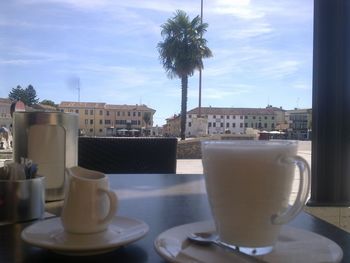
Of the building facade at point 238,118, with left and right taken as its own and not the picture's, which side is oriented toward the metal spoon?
front

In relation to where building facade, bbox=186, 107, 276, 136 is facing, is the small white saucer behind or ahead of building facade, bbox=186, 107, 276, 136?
ahead

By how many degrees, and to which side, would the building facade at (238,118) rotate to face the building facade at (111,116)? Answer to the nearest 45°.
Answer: approximately 90° to its right

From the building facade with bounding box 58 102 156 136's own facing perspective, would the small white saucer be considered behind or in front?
in front

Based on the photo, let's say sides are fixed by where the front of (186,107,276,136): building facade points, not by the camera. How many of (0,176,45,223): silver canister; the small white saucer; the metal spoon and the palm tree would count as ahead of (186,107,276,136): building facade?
4

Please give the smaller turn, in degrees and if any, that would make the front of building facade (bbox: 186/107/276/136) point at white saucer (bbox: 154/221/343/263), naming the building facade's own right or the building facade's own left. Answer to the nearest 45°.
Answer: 0° — it already faces it

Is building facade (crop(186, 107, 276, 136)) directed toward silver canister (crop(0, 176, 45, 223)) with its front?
yes

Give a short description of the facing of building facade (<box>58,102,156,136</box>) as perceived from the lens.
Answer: facing the viewer

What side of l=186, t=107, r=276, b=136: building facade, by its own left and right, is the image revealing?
front

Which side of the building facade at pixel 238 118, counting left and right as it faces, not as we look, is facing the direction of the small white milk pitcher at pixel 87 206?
front

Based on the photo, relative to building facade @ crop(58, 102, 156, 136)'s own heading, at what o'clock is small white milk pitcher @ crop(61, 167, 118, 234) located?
The small white milk pitcher is roughly at 12 o'clock from the building facade.

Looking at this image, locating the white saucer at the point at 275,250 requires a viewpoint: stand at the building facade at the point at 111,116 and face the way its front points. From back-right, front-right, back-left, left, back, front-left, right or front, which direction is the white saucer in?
front

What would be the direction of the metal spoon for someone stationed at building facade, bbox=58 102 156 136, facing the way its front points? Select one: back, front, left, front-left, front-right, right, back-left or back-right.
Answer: front

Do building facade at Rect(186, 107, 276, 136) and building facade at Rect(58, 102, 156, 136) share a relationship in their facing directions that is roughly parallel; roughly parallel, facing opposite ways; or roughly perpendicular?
roughly parallel

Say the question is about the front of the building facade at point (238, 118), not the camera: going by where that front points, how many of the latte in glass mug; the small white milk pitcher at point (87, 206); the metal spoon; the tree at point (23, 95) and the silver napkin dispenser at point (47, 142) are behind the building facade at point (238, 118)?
0

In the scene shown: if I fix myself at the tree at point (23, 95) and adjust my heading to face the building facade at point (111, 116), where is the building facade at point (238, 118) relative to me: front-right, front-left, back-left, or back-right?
front-right
